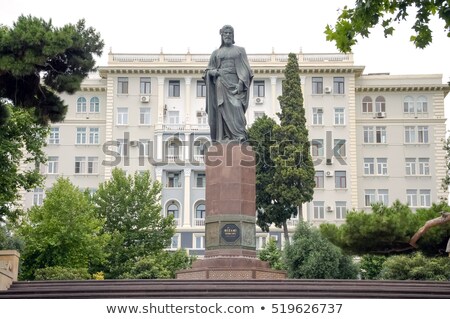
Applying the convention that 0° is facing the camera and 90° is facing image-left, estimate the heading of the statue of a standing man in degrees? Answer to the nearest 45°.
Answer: approximately 0°

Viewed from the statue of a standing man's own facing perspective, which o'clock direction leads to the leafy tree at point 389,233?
The leafy tree is roughly at 8 o'clock from the statue of a standing man.

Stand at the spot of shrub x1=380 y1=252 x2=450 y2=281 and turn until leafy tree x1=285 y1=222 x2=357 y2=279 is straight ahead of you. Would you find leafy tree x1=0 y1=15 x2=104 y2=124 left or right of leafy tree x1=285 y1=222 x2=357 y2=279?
left

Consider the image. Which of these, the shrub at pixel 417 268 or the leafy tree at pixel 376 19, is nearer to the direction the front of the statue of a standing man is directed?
the leafy tree

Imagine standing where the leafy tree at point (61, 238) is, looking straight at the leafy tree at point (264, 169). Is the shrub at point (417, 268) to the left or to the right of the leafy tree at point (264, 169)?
right

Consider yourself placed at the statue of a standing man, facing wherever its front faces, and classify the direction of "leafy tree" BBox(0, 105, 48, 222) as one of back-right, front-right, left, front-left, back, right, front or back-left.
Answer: back-right

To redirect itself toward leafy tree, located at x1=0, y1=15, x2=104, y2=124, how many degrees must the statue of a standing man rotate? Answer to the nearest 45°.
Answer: approximately 45° to its right
